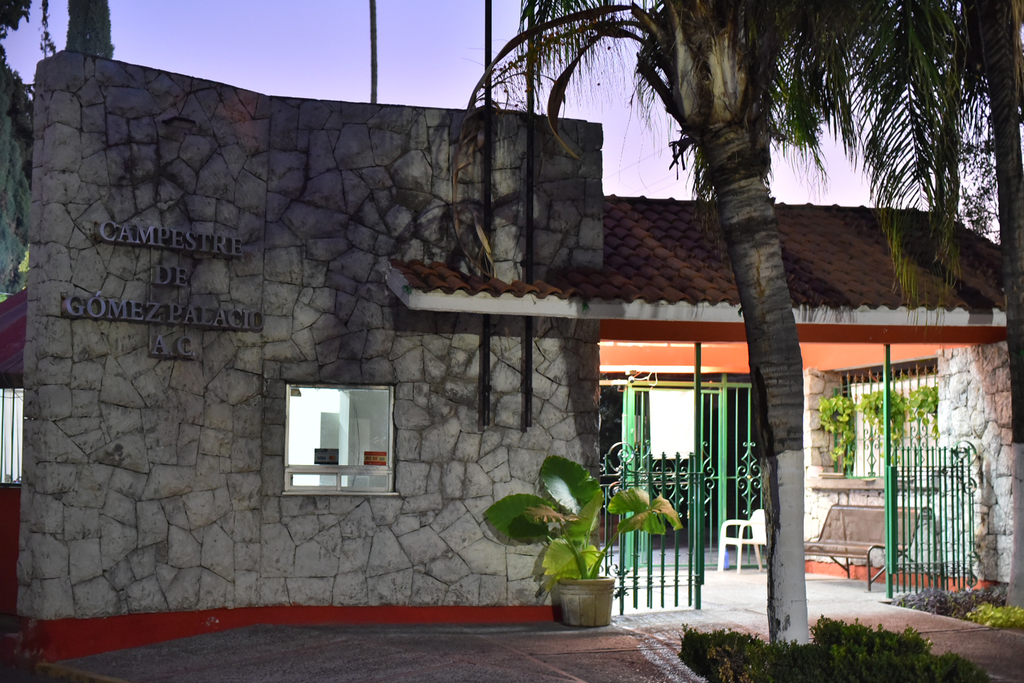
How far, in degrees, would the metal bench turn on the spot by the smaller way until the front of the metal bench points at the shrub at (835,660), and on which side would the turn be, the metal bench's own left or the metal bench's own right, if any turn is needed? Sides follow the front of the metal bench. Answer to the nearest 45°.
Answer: approximately 45° to the metal bench's own left

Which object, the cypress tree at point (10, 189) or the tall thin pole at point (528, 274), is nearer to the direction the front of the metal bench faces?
the tall thin pole

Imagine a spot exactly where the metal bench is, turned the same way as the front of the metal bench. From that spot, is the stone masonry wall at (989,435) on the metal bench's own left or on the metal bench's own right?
on the metal bench's own left

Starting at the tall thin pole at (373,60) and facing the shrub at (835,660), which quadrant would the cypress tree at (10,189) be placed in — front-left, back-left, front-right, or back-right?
back-right

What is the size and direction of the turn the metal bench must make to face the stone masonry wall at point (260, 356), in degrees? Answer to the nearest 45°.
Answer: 0° — it already faces it

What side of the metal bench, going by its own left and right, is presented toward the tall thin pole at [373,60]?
right

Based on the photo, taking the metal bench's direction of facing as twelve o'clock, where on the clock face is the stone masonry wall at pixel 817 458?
The stone masonry wall is roughly at 4 o'clock from the metal bench.

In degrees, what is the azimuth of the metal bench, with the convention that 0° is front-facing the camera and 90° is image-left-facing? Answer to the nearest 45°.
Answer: approximately 45°

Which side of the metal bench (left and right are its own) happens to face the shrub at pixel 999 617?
left

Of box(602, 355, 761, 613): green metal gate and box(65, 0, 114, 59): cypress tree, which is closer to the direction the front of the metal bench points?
the green metal gate

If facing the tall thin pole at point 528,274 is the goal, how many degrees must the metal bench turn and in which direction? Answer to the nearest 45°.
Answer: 0° — it already faces it
